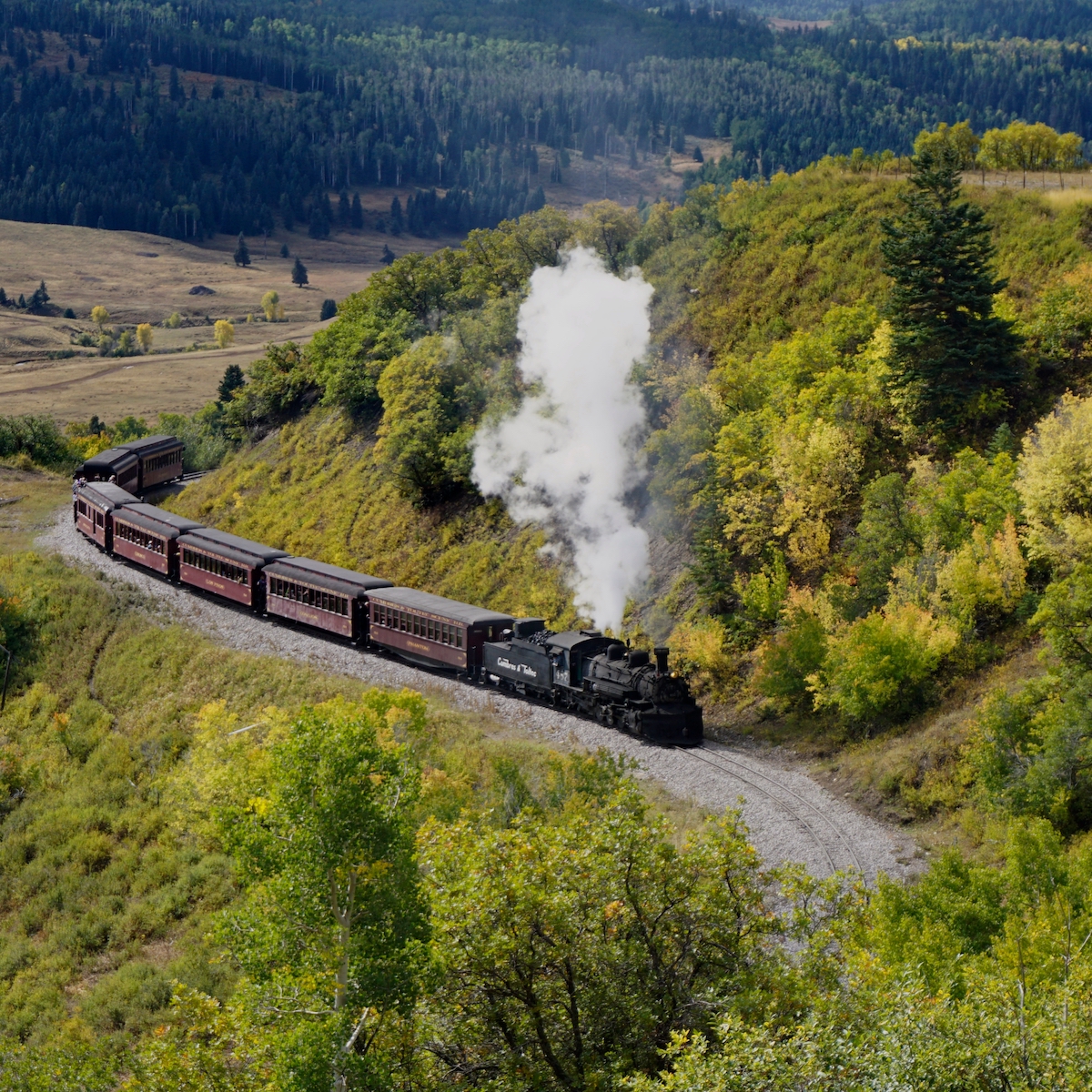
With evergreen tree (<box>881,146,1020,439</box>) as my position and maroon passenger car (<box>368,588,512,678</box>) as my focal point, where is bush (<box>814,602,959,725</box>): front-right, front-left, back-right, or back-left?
front-left

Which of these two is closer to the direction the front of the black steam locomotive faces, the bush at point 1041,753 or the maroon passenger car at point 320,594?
the bush

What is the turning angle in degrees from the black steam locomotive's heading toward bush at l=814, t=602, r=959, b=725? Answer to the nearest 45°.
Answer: approximately 45° to its left

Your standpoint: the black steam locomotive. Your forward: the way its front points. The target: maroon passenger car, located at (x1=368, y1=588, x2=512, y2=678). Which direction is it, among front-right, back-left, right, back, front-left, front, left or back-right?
back

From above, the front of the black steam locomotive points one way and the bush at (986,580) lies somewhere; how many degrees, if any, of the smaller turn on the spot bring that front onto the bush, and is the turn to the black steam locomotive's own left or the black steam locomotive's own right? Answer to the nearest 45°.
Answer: approximately 45° to the black steam locomotive's own left

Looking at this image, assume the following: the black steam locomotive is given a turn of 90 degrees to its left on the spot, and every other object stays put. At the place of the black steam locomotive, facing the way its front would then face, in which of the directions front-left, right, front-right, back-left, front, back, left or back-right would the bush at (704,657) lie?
front

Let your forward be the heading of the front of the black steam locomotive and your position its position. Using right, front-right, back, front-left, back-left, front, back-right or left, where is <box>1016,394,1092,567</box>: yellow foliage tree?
front-left

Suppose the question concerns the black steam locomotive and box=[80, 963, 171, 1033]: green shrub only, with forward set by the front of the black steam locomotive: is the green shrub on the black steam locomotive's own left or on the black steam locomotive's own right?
on the black steam locomotive's own right

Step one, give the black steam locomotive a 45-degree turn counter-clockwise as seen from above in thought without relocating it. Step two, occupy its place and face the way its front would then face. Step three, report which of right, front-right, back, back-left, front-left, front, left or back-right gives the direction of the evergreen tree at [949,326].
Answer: front-left

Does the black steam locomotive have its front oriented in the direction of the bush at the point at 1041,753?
yes

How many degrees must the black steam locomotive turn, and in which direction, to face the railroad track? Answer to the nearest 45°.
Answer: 0° — it already faces it

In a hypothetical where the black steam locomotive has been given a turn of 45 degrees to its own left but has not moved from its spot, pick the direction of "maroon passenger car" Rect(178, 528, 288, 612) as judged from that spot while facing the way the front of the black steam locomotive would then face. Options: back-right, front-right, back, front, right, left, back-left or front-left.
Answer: back-left

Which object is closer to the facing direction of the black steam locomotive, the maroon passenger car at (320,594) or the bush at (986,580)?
the bush

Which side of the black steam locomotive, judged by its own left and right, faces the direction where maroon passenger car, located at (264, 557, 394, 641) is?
back

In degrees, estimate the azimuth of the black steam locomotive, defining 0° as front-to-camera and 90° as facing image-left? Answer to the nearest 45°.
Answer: approximately 315°
